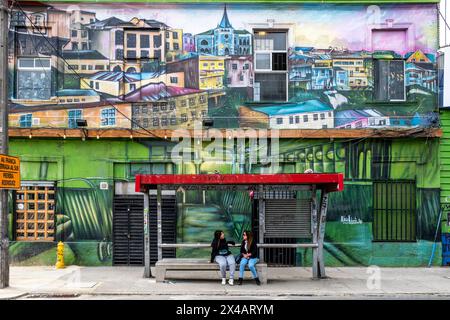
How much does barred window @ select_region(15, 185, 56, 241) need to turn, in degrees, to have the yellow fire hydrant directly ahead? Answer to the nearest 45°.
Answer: approximately 45° to its left

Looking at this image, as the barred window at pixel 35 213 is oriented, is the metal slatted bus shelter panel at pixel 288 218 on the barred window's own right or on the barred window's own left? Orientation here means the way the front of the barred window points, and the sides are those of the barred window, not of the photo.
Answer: on the barred window's own left

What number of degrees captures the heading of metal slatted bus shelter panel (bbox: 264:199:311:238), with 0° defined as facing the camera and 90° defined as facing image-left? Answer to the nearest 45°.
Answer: approximately 0°

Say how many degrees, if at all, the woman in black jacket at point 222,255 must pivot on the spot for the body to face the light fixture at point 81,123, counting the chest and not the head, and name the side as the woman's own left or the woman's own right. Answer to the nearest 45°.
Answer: approximately 180°

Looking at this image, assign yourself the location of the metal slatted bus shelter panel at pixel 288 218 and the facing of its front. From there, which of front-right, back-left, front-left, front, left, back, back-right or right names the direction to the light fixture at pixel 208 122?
back-right

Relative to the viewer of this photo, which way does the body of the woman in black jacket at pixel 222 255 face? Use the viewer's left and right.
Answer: facing the viewer and to the right of the viewer
